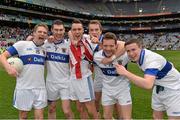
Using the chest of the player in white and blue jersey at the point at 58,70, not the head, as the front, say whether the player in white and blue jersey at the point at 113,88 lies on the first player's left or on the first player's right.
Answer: on the first player's left

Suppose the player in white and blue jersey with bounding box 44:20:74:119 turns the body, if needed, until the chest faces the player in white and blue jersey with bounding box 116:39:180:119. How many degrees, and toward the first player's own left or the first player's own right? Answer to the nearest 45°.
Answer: approximately 45° to the first player's own left

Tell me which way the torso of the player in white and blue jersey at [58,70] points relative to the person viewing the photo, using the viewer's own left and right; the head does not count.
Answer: facing the viewer

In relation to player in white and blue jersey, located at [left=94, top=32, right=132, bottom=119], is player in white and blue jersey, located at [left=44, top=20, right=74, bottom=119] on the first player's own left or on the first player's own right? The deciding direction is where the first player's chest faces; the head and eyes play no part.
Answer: on the first player's own right

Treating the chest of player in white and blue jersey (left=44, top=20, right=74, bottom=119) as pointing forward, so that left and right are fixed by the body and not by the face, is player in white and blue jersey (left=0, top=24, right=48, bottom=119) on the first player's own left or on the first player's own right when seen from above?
on the first player's own right

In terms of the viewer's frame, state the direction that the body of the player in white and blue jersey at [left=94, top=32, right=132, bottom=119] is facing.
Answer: toward the camera

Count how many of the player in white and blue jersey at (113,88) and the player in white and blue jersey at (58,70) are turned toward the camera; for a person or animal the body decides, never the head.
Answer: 2

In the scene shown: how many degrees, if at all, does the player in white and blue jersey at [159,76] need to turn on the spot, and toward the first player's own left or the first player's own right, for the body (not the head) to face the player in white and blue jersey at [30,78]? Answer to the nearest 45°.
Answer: approximately 45° to the first player's own right

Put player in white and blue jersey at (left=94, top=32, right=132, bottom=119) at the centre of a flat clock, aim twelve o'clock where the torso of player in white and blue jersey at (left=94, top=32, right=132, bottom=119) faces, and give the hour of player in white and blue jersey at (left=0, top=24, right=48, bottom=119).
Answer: player in white and blue jersey at (left=0, top=24, right=48, bottom=119) is roughly at 3 o'clock from player in white and blue jersey at (left=94, top=32, right=132, bottom=119).

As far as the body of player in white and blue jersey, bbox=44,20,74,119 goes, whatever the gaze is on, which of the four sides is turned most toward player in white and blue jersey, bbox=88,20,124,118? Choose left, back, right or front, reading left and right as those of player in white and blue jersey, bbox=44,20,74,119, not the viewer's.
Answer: left

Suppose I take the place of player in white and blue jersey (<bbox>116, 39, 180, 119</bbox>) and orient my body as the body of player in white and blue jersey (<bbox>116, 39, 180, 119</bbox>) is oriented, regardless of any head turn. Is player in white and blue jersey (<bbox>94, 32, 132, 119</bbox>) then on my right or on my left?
on my right
